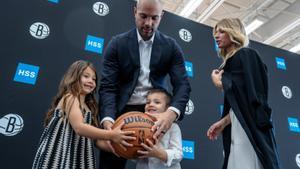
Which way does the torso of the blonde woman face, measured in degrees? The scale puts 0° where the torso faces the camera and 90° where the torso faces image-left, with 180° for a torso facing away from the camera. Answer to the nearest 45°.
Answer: approximately 90°

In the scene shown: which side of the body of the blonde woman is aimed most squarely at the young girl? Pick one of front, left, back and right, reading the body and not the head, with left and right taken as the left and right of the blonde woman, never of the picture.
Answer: front

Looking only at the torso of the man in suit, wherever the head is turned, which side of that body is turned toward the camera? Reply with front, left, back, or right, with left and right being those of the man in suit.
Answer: front

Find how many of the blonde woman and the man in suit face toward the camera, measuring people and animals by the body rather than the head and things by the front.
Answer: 1

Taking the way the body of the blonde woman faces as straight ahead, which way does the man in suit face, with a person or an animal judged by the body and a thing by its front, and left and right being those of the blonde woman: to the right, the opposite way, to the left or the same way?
to the left

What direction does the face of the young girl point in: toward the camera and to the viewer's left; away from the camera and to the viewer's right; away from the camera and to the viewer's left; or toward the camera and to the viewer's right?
toward the camera and to the viewer's right
